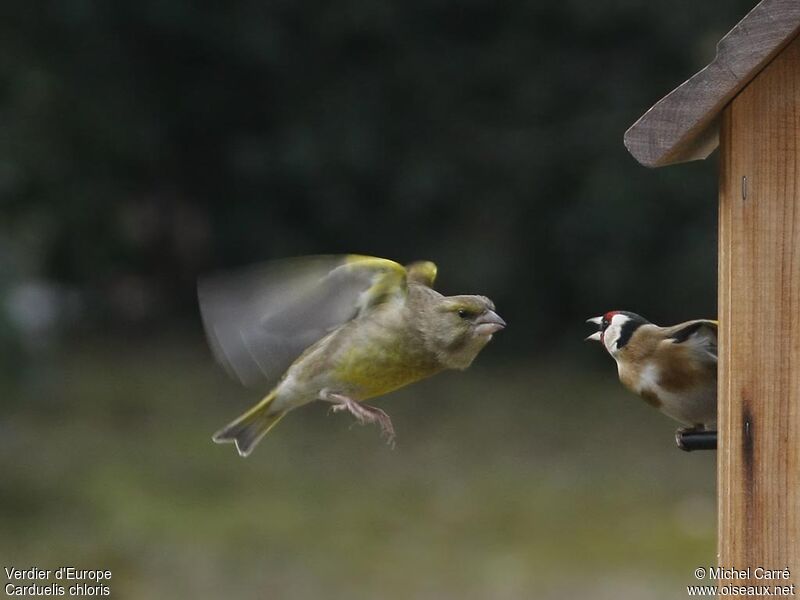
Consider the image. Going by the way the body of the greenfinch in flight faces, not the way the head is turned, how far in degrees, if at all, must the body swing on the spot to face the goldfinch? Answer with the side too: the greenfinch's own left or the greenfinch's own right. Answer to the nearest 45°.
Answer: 0° — it already faces it

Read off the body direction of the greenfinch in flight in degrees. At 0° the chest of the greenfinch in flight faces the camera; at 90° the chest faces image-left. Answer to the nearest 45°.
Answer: approximately 270°

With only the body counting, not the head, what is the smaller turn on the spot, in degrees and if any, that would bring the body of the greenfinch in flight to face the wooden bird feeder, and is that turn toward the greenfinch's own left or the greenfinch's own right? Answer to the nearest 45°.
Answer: approximately 45° to the greenfinch's own right
